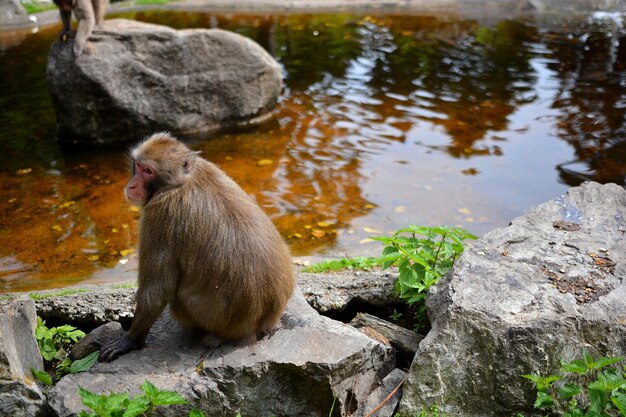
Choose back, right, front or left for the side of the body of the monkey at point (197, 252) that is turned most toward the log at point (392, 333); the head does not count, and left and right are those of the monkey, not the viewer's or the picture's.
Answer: back

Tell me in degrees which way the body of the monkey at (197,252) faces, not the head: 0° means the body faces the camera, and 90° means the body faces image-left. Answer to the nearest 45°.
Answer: approximately 90°

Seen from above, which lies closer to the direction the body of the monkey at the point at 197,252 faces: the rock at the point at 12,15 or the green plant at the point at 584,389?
the rock

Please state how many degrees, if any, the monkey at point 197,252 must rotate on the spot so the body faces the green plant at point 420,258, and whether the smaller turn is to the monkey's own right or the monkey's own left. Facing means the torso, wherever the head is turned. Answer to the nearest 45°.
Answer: approximately 180°
